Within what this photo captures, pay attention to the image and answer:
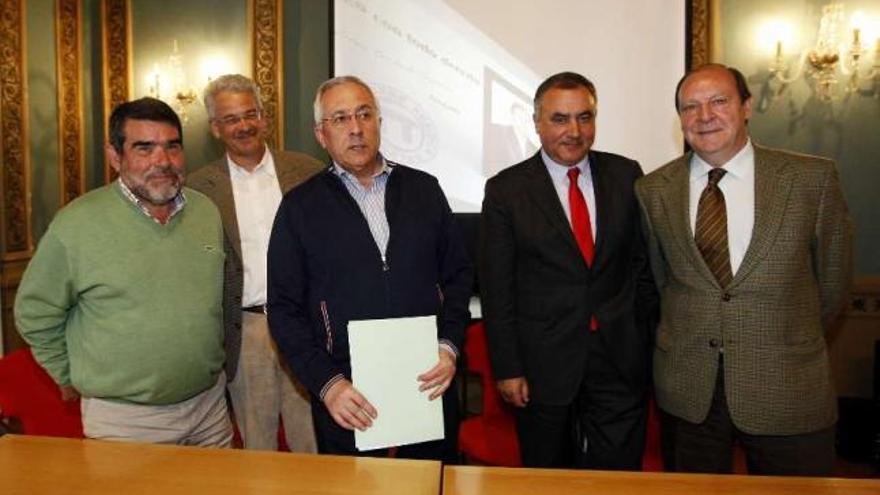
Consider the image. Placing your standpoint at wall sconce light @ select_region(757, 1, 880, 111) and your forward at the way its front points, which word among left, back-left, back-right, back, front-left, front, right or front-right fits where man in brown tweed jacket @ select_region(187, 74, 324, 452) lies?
front-right

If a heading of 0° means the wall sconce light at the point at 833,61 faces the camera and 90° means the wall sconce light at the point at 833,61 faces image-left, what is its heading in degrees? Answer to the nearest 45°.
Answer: approximately 0°

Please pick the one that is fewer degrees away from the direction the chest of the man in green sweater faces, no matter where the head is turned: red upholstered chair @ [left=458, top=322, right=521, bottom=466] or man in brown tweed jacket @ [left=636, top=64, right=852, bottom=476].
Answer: the man in brown tweed jacket

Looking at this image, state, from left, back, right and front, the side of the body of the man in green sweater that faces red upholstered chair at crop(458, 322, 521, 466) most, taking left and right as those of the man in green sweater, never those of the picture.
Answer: left

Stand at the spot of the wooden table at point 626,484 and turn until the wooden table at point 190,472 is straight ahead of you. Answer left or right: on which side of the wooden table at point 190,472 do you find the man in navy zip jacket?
right

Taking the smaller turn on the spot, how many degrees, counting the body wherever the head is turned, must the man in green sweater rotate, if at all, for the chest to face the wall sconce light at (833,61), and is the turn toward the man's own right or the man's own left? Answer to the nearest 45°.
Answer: approximately 45° to the man's own left

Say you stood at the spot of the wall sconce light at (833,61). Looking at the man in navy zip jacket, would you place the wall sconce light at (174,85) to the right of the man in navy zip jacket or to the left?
right
